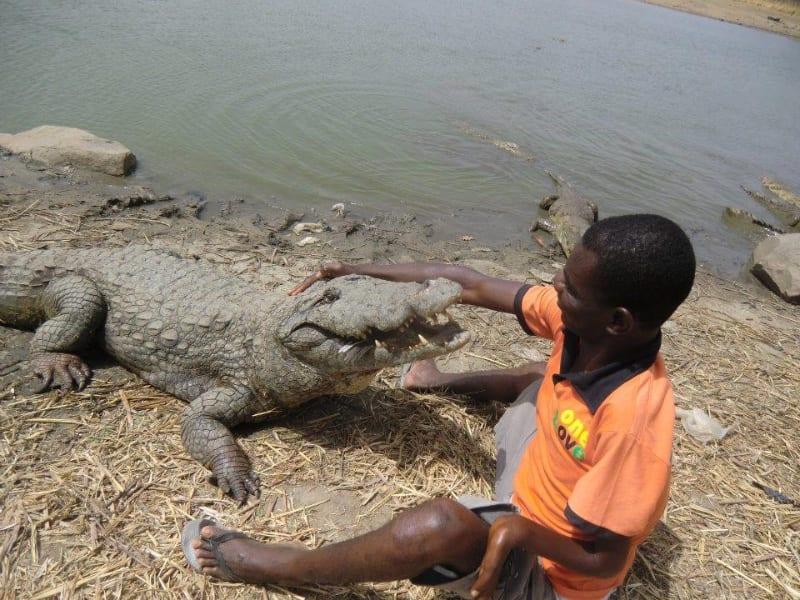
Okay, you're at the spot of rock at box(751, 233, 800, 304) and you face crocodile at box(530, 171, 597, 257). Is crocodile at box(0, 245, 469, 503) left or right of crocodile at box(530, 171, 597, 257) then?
left

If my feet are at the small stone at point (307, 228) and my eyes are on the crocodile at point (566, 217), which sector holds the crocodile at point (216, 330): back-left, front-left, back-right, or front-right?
back-right

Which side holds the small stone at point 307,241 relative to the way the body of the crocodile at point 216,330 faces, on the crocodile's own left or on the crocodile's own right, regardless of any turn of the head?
on the crocodile's own left

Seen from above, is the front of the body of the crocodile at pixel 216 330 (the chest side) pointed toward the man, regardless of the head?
yes

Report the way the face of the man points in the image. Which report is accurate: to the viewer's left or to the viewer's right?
to the viewer's left

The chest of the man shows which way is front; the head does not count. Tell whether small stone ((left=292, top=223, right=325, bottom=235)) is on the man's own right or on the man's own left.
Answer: on the man's own right

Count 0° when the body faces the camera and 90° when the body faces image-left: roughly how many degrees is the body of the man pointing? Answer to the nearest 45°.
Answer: approximately 90°

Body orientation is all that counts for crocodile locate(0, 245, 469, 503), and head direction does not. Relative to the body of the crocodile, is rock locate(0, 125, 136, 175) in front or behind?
behind

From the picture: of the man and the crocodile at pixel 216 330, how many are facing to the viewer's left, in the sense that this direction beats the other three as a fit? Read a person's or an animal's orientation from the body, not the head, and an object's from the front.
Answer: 1

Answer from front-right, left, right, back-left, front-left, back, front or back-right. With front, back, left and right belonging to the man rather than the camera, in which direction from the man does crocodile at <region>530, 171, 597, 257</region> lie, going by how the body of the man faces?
right

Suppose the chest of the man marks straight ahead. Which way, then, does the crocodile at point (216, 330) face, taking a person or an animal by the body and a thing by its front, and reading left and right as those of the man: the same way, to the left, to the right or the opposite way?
the opposite way
